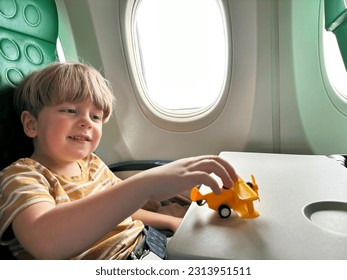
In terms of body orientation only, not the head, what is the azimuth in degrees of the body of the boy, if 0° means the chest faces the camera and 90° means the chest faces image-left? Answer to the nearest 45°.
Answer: approximately 315°

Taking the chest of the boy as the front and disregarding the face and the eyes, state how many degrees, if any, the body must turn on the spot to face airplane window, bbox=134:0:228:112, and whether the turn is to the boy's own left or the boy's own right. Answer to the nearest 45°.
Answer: approximately 90° to the boy's own left

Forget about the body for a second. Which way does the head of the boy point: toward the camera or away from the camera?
toward the camera

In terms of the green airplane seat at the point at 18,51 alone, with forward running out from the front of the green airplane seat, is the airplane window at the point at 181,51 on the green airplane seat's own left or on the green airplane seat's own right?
on the green airplane seat's own left

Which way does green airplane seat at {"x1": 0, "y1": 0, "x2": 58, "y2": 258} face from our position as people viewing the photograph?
facing the viewer and to the right of the viewer
